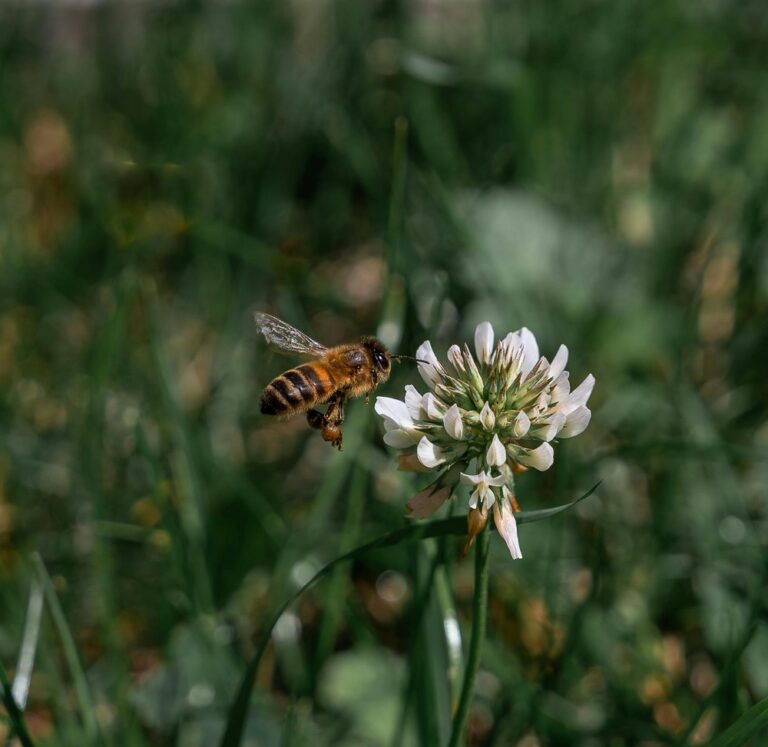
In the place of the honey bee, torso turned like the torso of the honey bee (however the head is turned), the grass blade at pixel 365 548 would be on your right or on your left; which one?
on your right

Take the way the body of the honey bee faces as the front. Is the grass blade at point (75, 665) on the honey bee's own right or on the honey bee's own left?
on the honey bee's own right

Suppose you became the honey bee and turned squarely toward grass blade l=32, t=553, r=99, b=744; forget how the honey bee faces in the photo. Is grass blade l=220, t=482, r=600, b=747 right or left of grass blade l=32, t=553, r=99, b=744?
left

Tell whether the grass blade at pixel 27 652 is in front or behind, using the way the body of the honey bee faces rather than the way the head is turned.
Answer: behind

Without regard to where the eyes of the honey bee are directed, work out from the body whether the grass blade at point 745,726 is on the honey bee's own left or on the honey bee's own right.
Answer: on the honey bee's own right

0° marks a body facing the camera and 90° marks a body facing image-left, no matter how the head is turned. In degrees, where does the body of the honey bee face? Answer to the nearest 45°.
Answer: approximately 270°

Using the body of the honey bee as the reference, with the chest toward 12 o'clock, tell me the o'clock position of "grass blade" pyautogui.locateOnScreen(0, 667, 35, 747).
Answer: The grass blade is roughly at 4 o'clock from the honey bee.
